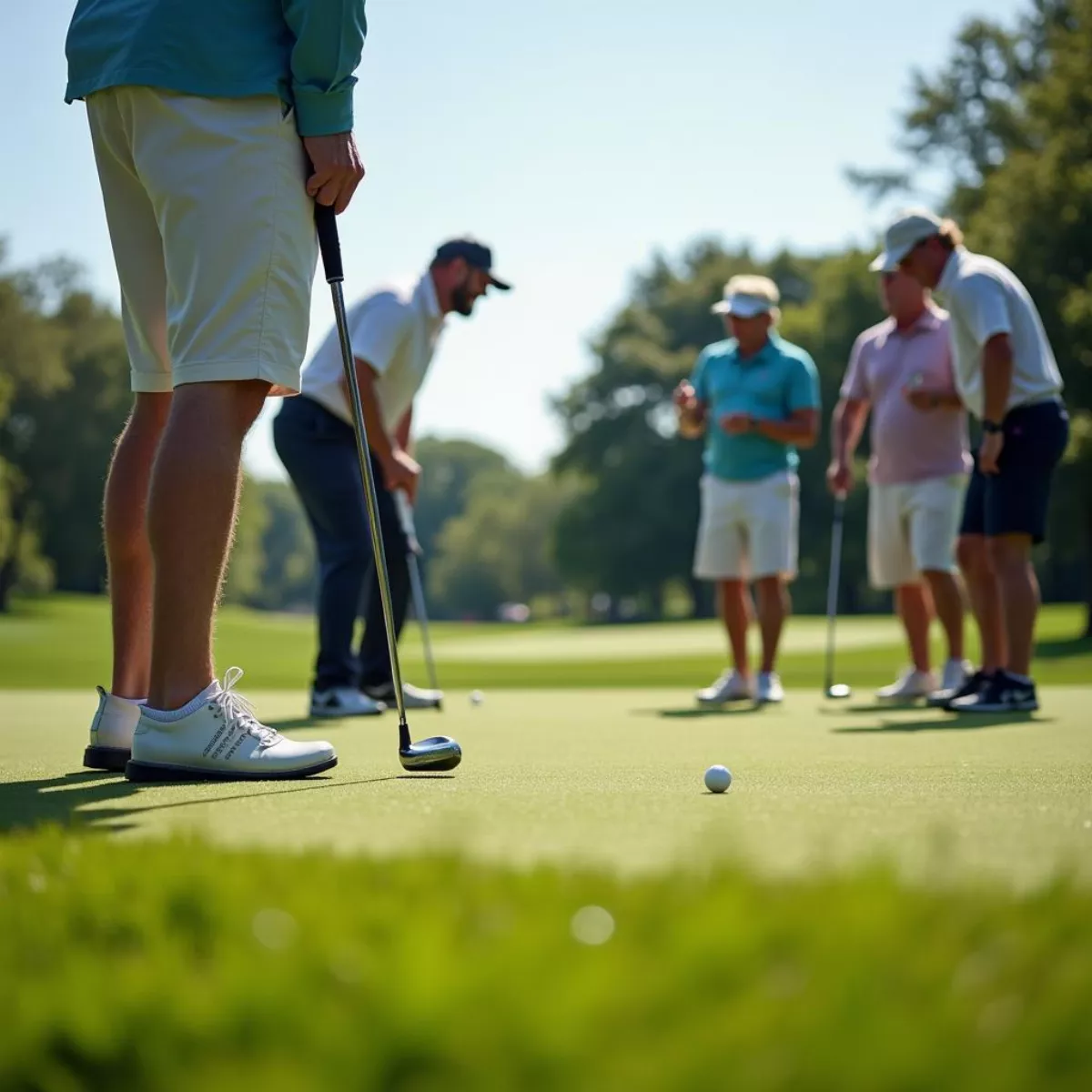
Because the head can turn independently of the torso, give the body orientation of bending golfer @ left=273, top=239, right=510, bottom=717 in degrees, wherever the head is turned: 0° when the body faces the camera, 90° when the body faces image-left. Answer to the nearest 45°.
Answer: approximately 270°

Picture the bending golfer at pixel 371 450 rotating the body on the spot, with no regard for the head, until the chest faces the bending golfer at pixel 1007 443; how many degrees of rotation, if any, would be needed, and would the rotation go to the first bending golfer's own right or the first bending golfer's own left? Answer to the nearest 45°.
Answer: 0° — they already face them

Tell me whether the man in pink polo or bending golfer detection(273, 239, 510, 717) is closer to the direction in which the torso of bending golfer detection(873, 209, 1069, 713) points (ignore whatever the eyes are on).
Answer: the bending golfer

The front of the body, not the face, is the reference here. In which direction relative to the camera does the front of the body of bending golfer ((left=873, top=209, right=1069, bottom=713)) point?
to the viewer's left

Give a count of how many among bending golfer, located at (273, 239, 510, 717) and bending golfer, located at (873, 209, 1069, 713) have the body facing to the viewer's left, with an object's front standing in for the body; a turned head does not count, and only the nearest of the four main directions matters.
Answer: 1

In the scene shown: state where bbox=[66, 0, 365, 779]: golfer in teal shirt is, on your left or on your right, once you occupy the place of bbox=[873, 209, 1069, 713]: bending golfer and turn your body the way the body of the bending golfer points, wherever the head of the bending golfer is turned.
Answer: on your left

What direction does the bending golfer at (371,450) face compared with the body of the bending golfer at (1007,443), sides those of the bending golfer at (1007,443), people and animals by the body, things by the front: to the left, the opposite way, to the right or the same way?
the opposite way

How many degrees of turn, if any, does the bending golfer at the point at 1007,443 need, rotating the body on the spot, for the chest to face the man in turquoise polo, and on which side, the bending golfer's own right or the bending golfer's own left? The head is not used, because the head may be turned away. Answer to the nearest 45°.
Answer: approximately 45° to the bending golfer's own right

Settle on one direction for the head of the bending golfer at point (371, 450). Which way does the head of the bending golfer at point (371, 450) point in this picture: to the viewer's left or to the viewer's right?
to the viewer's right

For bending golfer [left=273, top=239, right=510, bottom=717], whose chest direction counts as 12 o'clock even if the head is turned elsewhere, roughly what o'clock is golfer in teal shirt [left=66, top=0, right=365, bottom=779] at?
The golfer in teal shirt is roughly at 3 o'clock from the bending golfer.
